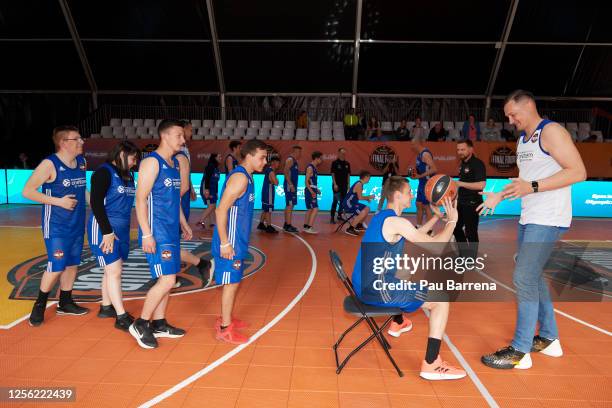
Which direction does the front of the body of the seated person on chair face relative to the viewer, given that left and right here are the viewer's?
facing to the right of the viewer

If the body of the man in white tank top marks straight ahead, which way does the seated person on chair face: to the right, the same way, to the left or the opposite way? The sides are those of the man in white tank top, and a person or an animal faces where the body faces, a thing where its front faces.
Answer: the opposite way

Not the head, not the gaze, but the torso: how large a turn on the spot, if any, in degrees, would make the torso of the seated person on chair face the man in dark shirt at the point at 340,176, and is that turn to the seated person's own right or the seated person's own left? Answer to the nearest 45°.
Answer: approximately 90° to the seated person's own left

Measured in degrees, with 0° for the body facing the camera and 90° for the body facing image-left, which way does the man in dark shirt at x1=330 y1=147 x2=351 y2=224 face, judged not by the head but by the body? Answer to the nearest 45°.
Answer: approximately 0°

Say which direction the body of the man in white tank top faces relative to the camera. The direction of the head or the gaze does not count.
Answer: to the viewer's left

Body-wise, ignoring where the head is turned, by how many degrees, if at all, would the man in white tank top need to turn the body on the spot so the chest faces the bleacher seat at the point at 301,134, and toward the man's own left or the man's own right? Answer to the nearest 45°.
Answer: approximately 45° to the man's own right

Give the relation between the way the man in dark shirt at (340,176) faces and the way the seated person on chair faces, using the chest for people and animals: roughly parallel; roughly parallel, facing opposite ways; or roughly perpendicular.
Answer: roughly perpendicular

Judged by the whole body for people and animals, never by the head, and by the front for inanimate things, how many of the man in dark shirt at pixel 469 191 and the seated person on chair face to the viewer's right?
1

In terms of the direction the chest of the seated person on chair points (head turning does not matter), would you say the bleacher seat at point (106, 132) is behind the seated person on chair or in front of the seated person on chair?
behind

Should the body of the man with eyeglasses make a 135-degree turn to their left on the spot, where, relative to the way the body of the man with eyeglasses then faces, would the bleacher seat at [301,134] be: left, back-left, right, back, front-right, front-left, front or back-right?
front-right

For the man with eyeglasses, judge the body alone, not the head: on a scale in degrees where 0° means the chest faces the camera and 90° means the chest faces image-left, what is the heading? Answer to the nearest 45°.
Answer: approximately 315°
